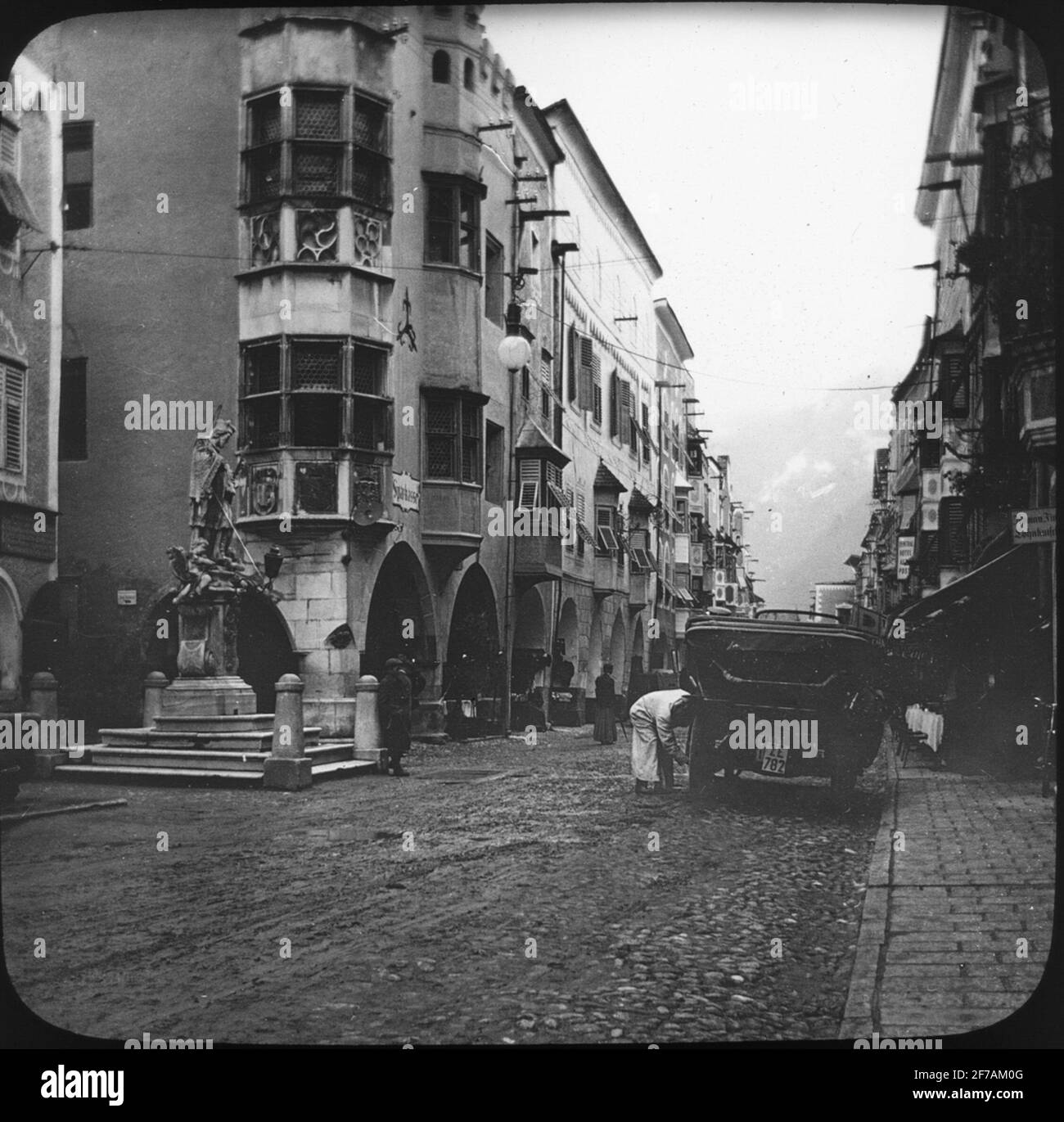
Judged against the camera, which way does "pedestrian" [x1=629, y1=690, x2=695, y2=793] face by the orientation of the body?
to the viewer's right

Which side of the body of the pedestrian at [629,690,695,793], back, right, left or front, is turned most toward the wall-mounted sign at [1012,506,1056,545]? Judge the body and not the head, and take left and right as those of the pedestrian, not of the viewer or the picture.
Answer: front

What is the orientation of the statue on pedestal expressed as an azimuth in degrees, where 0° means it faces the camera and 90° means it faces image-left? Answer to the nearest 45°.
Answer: approximately 315°

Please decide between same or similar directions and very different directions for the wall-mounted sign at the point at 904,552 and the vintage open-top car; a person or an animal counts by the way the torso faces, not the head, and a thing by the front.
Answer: very different directions

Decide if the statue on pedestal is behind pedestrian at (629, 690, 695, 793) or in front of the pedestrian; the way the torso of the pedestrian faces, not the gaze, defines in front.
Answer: behind

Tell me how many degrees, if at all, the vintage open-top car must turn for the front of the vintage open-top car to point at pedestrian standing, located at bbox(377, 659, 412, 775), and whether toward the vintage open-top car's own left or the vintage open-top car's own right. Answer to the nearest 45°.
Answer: approximately 135° to the vintage open-top car's own left

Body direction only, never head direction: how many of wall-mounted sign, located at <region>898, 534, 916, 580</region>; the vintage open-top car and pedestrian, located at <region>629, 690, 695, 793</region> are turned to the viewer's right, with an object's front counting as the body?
1

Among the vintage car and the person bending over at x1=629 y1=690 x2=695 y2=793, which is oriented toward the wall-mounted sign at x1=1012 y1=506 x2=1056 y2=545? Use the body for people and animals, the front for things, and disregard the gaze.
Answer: the person bending over

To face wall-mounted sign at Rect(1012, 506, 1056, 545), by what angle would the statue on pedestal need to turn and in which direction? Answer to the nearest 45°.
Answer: approximately 45° to its left

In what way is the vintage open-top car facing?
away from the camera

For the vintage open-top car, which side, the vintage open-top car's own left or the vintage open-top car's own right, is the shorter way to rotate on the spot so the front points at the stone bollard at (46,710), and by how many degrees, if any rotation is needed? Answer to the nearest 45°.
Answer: approximately 135° to the vintage open-top car's own left
